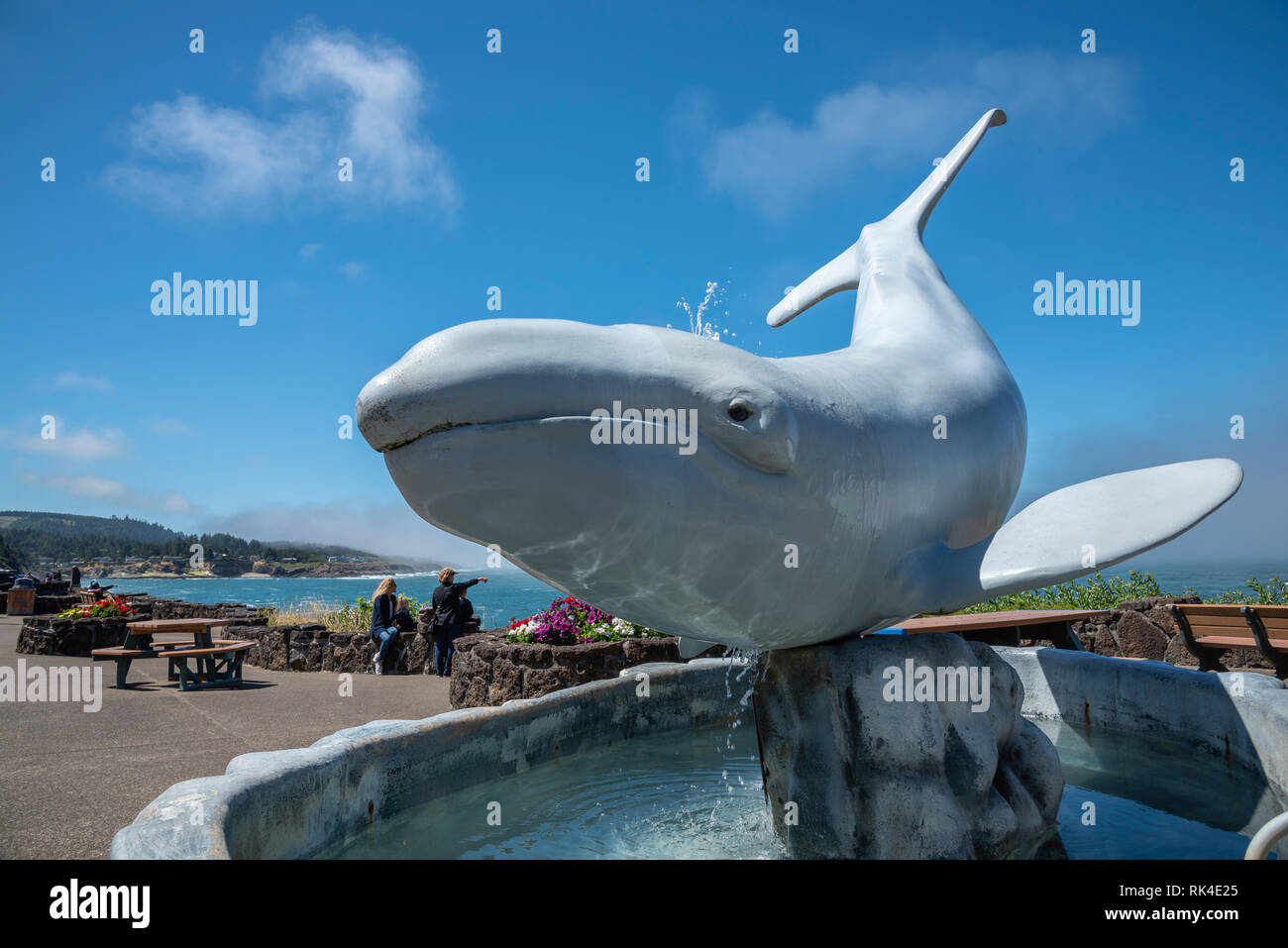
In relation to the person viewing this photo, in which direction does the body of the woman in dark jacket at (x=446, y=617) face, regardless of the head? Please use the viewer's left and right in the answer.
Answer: facing away from the viewer and to the right of the viewer

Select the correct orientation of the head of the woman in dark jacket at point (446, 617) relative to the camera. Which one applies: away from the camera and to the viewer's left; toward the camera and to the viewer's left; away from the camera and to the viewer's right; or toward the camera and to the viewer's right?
away from the camera and to the viewer's right

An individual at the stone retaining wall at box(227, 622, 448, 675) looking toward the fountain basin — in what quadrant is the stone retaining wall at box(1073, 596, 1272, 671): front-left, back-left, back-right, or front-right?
front-left

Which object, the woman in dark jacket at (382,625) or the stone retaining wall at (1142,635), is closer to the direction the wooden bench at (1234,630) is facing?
the stone retaining wall

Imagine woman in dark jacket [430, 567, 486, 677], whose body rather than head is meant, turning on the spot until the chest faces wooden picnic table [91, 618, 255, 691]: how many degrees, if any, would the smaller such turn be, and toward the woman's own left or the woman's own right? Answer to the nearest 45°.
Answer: approximately 135° to the woman's own left

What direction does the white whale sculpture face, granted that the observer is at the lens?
facing the viewer and to the left of the viewer

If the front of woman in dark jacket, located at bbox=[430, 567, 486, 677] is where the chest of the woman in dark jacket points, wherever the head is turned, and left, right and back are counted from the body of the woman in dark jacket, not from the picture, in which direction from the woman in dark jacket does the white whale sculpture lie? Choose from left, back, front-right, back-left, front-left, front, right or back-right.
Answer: back-right

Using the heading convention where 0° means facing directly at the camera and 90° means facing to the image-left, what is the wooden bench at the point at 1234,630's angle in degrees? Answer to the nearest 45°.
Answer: approximately 225°
